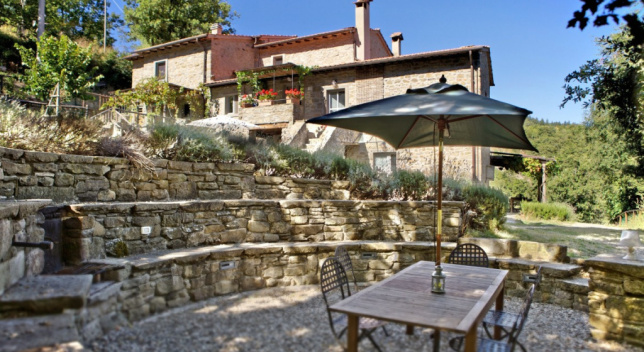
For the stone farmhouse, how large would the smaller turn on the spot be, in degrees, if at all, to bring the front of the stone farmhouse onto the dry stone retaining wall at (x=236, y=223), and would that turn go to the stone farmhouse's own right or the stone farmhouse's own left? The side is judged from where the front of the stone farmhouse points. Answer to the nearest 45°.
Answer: approximately 45° to the stone farmhouse's own left

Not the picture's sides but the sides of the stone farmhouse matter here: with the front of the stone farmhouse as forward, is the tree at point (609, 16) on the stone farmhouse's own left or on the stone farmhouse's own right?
on the stone farmhouse's own left

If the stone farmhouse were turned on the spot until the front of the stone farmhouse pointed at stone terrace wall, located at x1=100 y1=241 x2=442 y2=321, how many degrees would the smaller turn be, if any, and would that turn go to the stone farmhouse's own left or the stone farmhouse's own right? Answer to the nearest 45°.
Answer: approximately 45° to the stone farmhouse's own left

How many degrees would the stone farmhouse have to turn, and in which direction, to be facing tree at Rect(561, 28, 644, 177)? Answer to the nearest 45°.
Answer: approximately 90° to its left

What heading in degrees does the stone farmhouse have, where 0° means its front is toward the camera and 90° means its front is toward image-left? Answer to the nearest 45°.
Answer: approximately 45°

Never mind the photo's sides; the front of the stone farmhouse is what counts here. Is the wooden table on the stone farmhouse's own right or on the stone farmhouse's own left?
on the stone farmhouse's own left

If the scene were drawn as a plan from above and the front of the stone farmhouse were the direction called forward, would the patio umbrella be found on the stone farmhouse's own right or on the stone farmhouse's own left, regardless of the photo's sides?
on the stone farmhouse's own left

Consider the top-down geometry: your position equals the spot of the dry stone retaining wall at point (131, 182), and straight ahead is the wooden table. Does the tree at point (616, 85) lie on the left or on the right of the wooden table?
left

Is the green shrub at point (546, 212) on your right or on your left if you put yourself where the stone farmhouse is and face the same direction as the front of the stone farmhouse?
on your left

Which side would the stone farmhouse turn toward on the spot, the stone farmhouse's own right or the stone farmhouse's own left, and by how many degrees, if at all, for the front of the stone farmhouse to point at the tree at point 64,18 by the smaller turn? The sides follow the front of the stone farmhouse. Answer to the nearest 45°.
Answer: approximately 90° to the stone farmhouse's own right

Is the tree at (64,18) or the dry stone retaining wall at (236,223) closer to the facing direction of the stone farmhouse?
the dry stone retaining wall
